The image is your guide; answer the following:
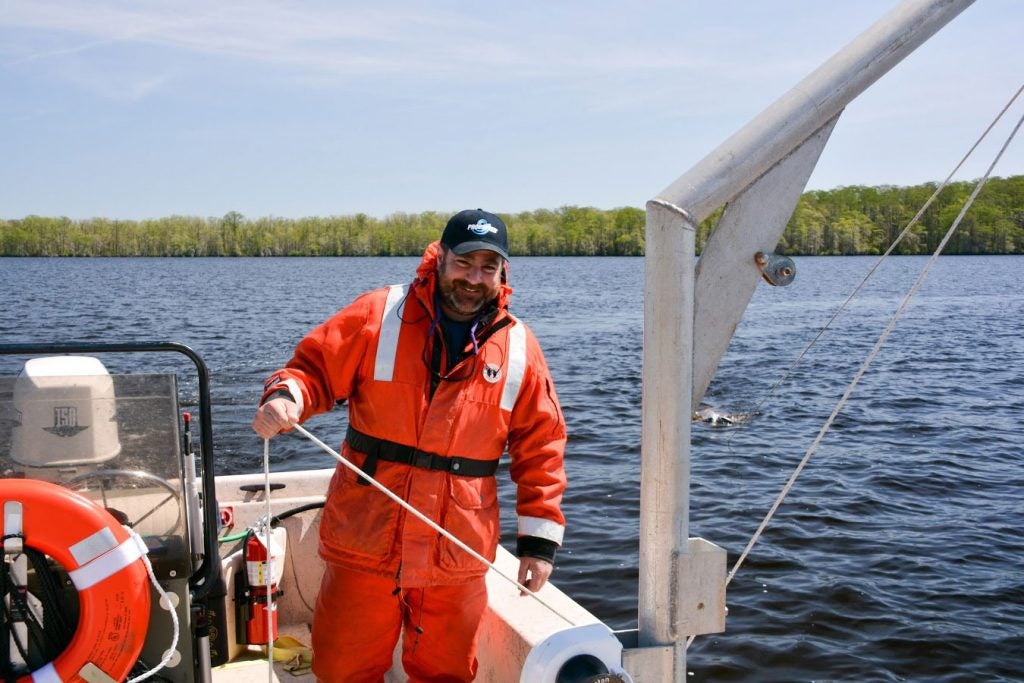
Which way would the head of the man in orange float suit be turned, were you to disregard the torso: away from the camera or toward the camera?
toward the camera

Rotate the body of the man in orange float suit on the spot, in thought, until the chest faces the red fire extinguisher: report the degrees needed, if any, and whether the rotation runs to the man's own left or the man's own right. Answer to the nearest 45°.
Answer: approximately 135° to the man's own right

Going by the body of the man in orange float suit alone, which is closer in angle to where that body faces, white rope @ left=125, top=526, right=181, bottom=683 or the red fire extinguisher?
the white rope

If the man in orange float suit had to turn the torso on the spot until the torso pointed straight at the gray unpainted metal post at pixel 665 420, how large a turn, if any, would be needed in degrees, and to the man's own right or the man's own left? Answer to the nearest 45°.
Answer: approximately 45° to the man's own left

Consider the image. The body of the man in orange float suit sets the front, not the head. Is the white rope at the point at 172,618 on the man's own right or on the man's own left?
on the man's own right

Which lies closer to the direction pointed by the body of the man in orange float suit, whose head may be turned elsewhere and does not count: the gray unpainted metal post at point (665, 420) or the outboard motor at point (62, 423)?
the gray unpainted metal post

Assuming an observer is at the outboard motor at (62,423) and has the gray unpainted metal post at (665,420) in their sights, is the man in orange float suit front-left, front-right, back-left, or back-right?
front-left

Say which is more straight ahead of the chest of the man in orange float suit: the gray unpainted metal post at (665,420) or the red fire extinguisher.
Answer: the gray unpainted metal post

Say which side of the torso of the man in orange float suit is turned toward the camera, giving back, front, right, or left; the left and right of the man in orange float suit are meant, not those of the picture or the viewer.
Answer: front
